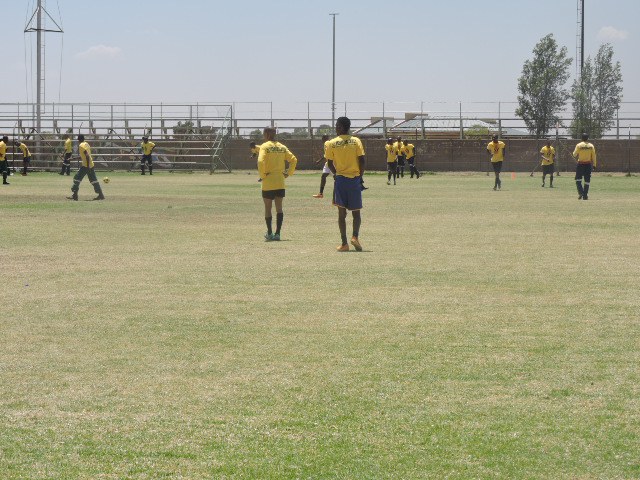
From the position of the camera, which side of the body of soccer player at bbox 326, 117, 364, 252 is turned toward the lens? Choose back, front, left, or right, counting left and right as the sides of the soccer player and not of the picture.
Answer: back
